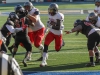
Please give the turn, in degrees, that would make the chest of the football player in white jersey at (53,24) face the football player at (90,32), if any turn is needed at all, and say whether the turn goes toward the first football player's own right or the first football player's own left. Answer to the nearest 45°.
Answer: approximately 135° to the first football player's own left

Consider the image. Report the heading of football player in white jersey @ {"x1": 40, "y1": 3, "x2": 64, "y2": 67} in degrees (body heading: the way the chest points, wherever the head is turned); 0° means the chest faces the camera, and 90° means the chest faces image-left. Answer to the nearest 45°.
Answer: approximately 45°

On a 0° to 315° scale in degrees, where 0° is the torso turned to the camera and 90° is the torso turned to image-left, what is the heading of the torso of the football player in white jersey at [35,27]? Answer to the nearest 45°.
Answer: approximately 90°

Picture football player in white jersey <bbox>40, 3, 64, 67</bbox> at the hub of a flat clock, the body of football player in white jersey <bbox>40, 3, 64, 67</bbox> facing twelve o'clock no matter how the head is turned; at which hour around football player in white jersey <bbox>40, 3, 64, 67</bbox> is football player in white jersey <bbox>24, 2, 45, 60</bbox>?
football player in white jersey <bbox>24, 2, 45, 60</bbox> is roughly at 3 o'clock from football player in white jersey <bbox>40, 3, 64, 67</bbox>.

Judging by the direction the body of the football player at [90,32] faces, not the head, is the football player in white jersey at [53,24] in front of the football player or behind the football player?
in front

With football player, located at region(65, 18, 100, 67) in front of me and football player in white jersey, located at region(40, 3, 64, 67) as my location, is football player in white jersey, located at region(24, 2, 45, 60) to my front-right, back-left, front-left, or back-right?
back-left

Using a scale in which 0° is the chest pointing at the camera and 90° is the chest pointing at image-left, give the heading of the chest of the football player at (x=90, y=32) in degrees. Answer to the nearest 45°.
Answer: approximately 90°

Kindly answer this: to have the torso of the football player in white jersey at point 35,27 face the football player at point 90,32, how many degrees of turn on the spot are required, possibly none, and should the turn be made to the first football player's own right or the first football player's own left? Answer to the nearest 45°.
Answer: approximately 135° to the first football player's own left
